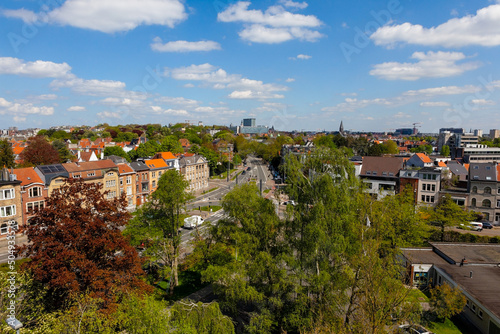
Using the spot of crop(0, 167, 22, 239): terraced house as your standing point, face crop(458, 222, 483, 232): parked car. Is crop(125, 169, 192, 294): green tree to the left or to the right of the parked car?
right

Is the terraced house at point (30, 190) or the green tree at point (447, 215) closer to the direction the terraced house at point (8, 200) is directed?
the green tree

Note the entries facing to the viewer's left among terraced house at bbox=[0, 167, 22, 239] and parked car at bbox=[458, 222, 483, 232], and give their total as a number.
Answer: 1

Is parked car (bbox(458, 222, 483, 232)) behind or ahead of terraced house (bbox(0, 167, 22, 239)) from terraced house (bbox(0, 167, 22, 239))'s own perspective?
ahead

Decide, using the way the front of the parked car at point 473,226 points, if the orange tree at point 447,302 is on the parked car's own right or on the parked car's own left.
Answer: on the parked car's own left

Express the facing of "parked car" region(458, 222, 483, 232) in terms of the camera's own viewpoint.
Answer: facing to the left of the viewer

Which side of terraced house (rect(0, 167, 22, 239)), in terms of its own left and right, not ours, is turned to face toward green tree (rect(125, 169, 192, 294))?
front

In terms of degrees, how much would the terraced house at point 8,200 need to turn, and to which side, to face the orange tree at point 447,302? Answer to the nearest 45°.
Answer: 0° — it already faces it

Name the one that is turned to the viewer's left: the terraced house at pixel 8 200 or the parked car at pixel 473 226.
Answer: the parked car
